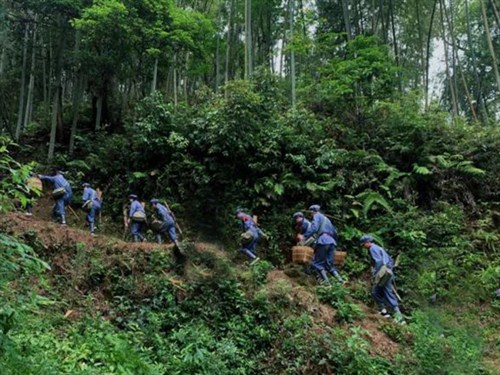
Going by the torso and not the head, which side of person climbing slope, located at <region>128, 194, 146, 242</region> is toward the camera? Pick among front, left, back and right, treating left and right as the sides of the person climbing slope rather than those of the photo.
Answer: left

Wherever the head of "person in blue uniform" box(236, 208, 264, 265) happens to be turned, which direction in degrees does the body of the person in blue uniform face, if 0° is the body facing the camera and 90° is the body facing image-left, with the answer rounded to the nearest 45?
approximately 90°

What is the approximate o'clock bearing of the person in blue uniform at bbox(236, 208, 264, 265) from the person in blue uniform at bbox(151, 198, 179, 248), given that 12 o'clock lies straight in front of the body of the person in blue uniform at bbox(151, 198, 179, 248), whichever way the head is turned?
the person in blue uniform at bbox(236, 208, 264, 265) is roughly at 7 o'clock from the person in blue uniform at bbox(151, 198, 179, 248).

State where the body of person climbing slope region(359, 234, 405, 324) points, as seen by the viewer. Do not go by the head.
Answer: to the viewer's left

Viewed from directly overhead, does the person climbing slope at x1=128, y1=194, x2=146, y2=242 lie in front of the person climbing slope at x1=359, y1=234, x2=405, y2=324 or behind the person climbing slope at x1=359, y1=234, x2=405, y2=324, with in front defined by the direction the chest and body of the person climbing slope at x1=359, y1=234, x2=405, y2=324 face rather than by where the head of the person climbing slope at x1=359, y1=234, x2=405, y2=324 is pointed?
in front

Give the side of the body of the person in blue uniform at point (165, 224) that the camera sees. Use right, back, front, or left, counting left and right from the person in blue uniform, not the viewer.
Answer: left
